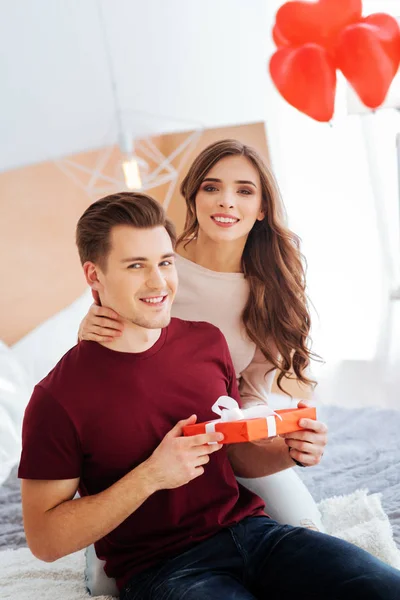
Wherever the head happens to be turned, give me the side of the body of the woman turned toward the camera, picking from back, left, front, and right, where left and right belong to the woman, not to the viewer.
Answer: front

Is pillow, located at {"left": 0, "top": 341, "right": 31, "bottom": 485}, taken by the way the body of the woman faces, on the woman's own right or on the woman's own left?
on the woman's own right

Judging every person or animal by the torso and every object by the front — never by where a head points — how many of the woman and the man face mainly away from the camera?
0

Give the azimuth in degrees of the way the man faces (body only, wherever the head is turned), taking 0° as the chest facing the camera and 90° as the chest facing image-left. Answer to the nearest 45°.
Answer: approximately 315°

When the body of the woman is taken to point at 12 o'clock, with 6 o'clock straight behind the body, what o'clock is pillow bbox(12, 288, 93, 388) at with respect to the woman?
The pillow is roughly at 4 o'clock from the woman.

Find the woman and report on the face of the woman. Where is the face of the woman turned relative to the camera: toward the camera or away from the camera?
toward the camera
